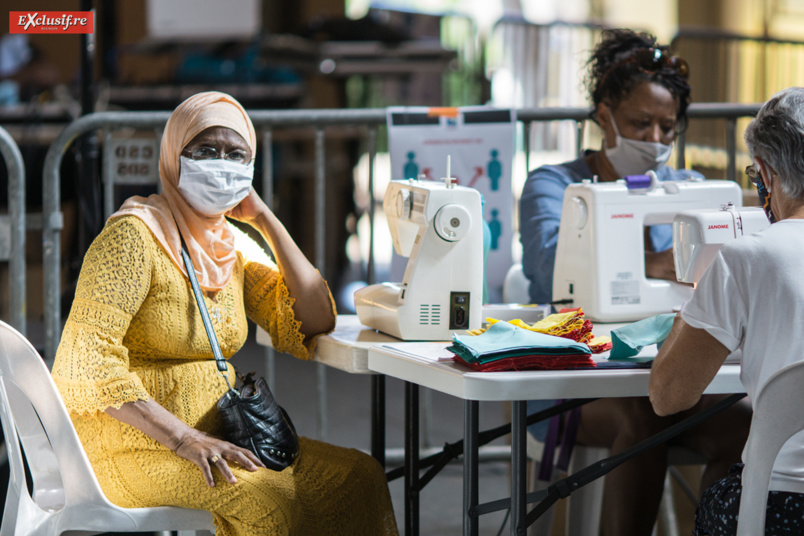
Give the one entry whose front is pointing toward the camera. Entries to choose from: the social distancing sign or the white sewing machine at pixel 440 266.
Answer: the social distancing sign

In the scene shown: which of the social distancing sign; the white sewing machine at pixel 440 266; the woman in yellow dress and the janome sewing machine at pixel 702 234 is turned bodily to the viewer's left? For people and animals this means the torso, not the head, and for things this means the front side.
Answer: the white sewing machine

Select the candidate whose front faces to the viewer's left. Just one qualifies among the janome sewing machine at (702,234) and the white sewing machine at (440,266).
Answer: the white sewing machine

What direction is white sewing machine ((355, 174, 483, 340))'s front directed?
to the viewer's left

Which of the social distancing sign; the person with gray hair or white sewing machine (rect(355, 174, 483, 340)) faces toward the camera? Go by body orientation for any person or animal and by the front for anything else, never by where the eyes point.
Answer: the social distancing sign

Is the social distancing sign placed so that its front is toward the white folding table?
yes

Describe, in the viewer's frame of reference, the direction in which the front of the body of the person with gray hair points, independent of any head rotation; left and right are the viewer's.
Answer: facing away from the viewer and to the left of the viewer

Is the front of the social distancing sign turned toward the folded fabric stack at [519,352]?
yes

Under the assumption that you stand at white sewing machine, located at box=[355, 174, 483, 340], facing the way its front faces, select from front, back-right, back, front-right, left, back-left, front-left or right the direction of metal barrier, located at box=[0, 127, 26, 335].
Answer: front-right

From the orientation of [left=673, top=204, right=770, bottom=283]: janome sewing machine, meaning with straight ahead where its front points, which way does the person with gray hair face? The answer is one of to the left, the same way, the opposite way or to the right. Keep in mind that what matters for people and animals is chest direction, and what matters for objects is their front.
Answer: the opposite way

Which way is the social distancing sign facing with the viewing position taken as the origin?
facing the viewer

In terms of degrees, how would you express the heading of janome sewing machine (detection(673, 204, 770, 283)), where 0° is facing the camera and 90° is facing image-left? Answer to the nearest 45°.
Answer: approximately 315°
